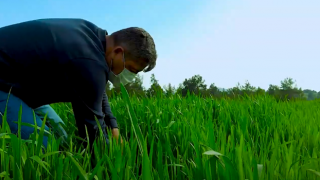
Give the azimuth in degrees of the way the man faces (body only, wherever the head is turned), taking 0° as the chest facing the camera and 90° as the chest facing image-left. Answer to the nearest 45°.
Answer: approximately 270°
